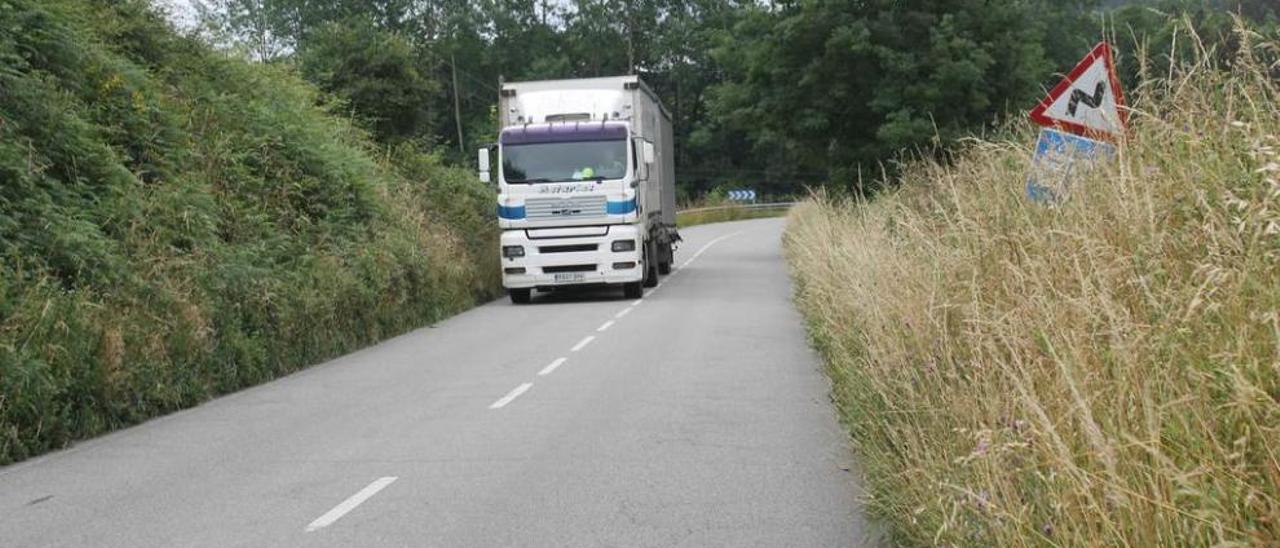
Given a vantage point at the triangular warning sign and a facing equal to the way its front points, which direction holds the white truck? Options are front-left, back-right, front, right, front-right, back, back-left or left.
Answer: back-right

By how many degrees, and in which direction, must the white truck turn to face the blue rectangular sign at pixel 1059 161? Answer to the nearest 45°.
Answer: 0° — it already faces it

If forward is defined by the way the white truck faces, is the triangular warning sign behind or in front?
in front

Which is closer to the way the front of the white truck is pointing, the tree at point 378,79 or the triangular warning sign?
the triangular warning sign

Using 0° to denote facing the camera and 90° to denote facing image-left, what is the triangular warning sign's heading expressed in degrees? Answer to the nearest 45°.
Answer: approximately 0°
